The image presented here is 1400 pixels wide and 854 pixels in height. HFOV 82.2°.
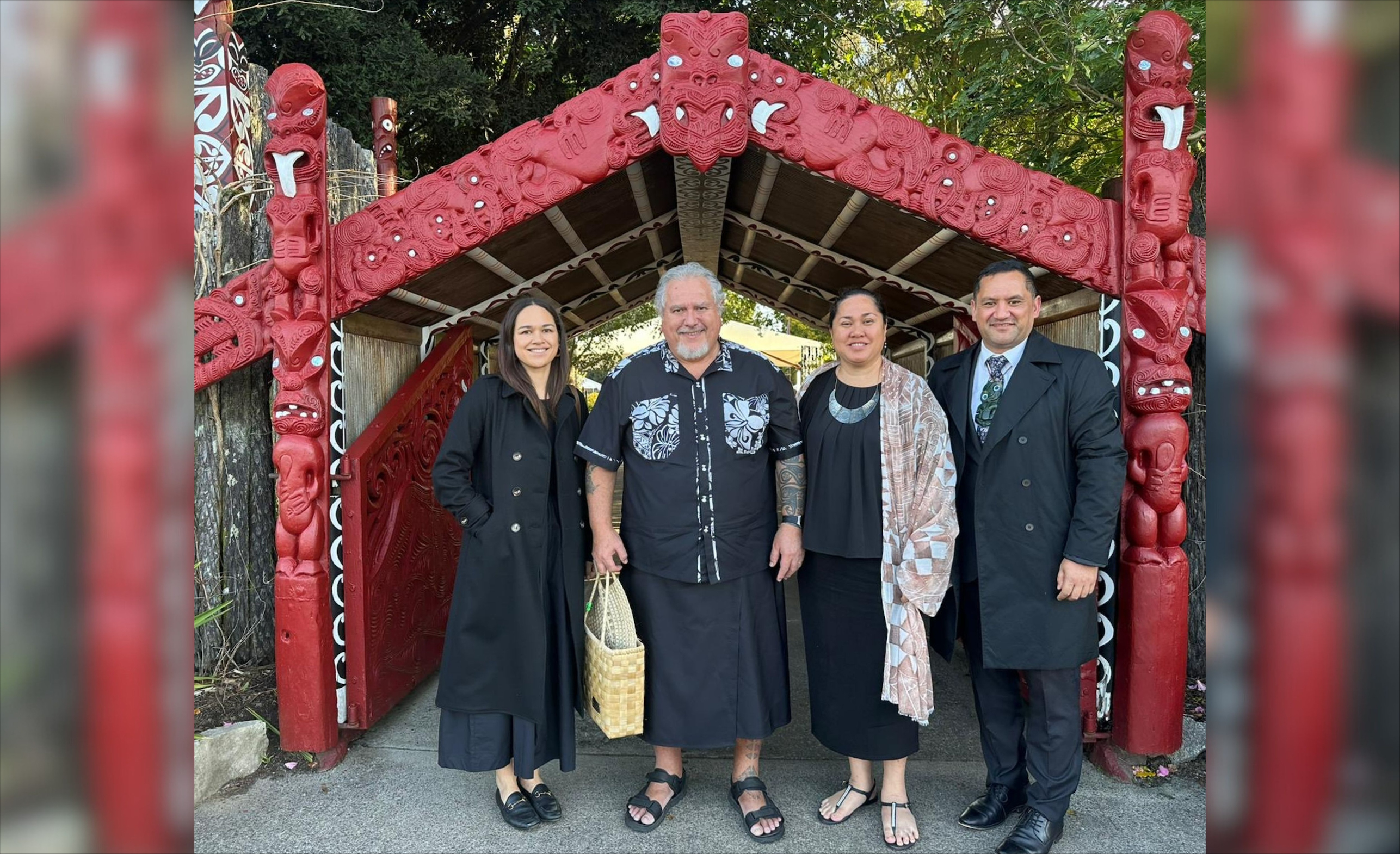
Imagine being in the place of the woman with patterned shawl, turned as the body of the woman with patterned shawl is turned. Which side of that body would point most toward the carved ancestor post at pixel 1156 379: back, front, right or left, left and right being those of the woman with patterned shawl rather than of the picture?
left

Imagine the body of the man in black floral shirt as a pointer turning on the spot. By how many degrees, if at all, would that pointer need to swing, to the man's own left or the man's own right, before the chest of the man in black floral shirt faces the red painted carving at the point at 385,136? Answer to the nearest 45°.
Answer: approximately 135° to the man's own right

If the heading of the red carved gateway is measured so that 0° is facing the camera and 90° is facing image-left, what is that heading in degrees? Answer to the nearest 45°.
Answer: approximately 0°

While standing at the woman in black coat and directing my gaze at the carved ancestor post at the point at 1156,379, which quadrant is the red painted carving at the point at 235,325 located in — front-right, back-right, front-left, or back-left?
back-left

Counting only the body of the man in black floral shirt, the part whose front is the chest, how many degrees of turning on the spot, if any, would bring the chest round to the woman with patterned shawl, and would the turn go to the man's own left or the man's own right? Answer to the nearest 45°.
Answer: approximately 90° to the man's own left

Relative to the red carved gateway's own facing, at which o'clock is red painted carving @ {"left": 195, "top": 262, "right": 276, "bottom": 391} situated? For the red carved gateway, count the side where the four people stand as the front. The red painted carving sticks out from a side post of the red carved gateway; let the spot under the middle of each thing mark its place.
The red painted carving is roughly at 3 o'clock from the red carved gateway.

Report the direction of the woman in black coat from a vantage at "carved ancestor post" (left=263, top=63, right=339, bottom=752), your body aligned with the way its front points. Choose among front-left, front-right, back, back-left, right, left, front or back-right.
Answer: front-left
